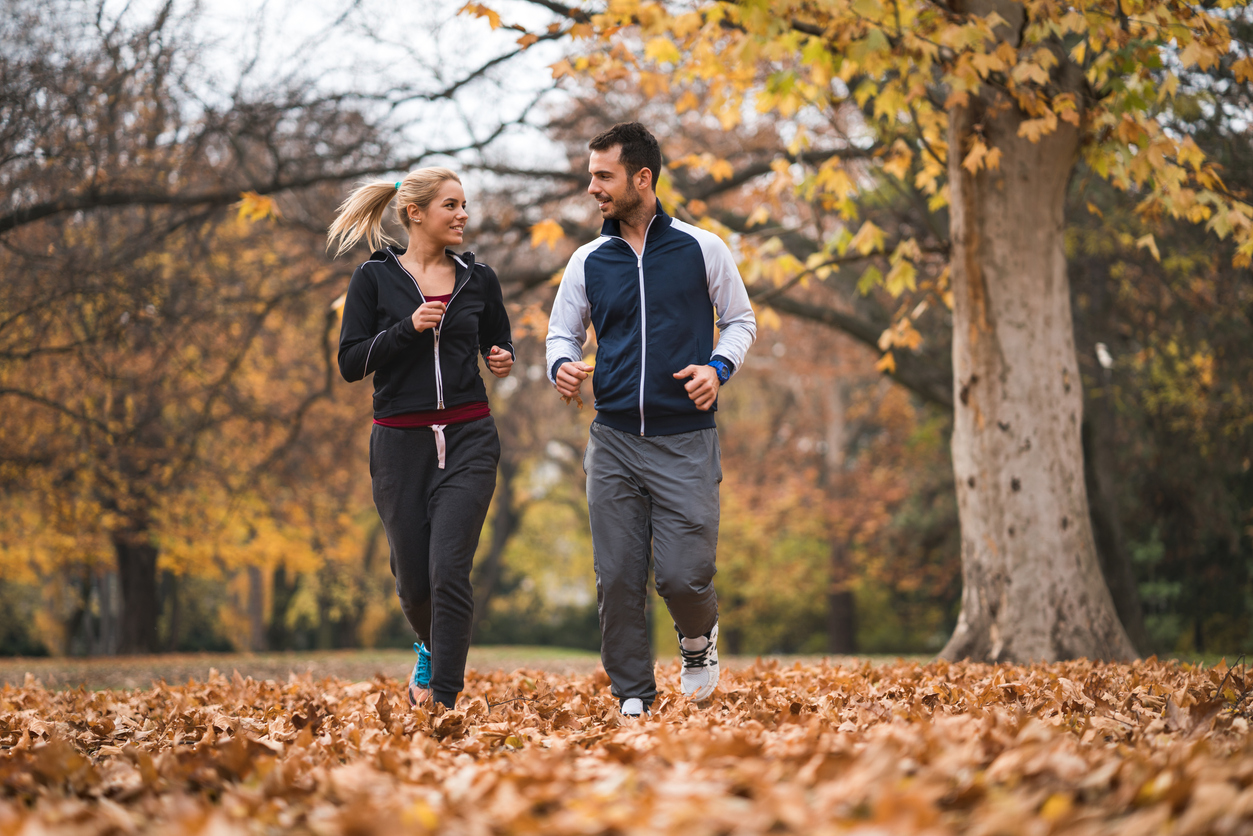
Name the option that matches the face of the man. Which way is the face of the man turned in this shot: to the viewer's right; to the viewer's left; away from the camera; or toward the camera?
to the viewer's left

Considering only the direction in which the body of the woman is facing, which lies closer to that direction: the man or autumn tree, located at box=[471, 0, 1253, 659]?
the man

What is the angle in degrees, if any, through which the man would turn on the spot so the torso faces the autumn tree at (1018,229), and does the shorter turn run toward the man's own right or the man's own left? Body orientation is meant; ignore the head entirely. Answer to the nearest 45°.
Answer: approximately 135° to the man's own left

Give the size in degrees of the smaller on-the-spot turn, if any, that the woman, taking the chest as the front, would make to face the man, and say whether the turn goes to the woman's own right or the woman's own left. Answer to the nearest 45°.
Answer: approximately 45° to the woman's own left

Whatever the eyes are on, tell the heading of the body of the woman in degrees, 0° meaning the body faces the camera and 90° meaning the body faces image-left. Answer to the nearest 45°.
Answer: approximately 0°
